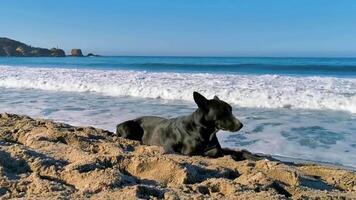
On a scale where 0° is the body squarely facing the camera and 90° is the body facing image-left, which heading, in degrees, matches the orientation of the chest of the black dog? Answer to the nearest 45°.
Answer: approximately 270°
